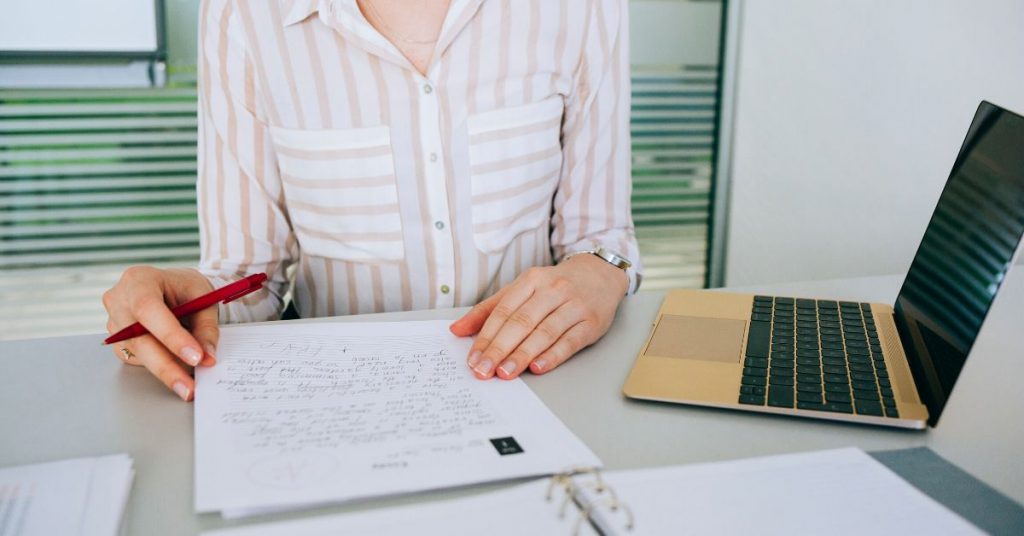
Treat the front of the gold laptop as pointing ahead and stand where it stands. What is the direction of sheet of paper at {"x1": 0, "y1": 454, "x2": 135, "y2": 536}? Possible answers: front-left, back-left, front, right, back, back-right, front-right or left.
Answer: front-left

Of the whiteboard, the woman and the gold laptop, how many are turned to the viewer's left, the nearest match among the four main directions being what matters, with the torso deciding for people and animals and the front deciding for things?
1

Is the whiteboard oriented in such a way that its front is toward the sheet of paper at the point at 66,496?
yes

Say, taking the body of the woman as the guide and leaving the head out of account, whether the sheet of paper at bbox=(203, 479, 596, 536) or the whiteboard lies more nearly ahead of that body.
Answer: the sheet of paper

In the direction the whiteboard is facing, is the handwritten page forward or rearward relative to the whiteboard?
forward

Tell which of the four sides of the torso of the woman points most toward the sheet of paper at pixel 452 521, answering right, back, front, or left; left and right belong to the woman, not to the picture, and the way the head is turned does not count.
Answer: front

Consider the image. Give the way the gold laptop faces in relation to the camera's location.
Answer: facing to the left of the viewer
